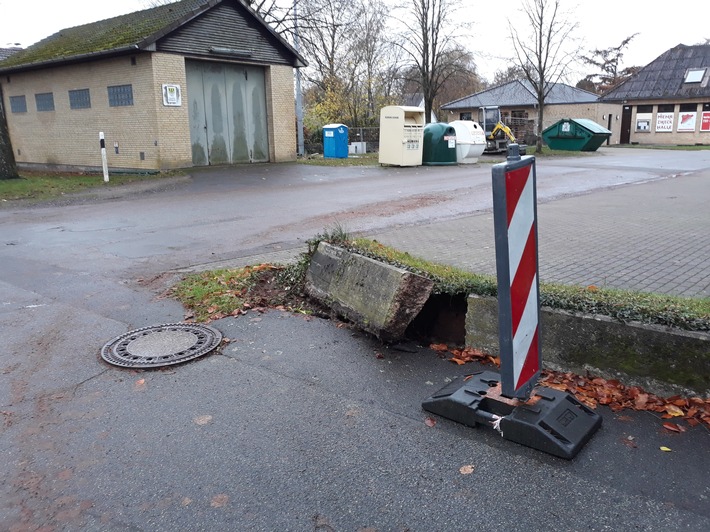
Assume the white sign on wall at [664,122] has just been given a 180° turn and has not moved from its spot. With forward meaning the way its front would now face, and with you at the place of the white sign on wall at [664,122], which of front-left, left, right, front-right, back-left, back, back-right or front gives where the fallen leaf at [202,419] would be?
back

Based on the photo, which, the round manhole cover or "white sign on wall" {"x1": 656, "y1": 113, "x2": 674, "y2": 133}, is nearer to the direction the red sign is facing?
the round manhole cover

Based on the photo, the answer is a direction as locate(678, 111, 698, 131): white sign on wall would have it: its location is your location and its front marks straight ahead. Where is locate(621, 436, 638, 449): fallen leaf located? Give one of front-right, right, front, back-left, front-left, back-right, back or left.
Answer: front

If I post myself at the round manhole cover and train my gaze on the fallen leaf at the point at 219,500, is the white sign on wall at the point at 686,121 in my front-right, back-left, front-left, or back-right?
back-left

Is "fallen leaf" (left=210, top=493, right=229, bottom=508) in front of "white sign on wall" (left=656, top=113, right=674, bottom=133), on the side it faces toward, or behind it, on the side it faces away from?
in front

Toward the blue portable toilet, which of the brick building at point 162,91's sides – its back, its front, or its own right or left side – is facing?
left

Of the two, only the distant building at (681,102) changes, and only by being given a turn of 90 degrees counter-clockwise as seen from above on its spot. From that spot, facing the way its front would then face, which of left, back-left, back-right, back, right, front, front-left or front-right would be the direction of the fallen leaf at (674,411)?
right

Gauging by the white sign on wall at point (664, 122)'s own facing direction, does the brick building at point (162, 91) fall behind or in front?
in front

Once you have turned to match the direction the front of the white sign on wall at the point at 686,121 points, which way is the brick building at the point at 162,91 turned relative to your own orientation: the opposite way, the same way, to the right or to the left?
to the left

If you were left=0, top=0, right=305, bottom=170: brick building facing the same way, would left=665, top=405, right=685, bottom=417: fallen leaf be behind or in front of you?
in front

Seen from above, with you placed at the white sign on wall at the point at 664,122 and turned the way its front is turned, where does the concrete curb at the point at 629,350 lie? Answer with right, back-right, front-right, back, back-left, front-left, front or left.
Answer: front

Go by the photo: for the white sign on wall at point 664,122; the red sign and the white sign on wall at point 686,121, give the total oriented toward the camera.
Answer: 3

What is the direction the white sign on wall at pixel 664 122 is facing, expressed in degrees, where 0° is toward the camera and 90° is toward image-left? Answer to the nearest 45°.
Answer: approximately 0°

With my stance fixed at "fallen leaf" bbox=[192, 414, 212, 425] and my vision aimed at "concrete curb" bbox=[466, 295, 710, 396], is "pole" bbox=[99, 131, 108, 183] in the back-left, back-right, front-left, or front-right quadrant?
back-left

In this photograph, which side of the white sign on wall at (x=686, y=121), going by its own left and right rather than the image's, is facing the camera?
front

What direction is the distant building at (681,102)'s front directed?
toward the camera

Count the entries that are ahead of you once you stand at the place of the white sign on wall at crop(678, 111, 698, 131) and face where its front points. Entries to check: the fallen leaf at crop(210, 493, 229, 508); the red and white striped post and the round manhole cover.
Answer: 3

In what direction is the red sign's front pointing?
toward the camera
